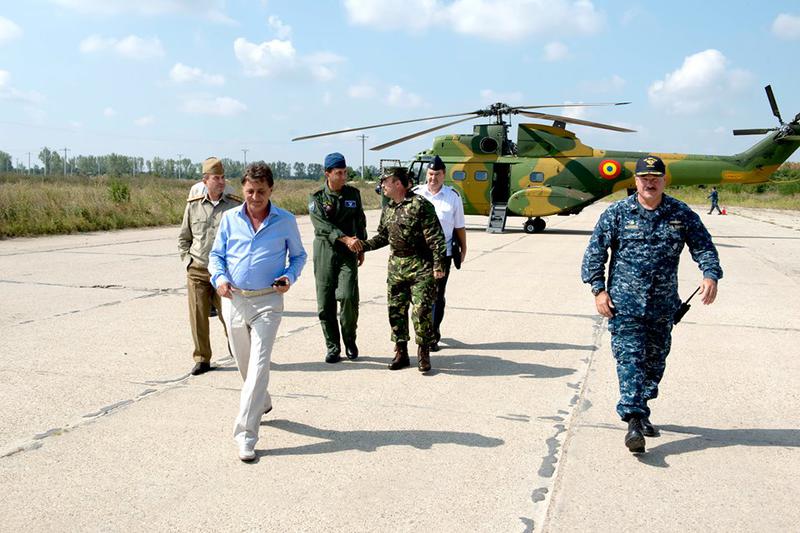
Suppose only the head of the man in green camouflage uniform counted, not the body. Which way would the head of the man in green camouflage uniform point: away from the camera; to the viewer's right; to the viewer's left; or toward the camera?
to the viewer's left

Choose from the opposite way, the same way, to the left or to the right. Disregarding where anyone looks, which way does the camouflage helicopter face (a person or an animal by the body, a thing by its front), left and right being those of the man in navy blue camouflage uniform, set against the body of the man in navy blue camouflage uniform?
to the right

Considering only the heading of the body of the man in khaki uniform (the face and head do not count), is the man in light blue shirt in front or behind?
in front

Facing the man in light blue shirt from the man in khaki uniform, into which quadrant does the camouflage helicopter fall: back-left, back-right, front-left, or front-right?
back-left

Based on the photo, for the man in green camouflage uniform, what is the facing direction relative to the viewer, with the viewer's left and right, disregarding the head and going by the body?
facing the viewer and to the left of the viewer

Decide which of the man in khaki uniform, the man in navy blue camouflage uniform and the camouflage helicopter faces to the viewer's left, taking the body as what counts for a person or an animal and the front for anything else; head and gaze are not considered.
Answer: the camouflage helicopter

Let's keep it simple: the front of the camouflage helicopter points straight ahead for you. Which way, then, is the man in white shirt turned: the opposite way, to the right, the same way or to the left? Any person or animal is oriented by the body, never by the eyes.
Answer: to the left

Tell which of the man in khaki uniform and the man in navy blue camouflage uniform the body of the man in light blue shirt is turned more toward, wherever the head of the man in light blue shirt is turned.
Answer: the man in navy blue camouflage uniform

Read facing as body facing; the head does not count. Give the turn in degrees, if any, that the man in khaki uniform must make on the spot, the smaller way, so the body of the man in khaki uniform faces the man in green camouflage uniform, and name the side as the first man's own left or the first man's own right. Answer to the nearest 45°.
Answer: approximately 90° to the first man's own left

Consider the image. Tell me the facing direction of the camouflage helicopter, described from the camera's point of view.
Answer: facing to the left of the viewer

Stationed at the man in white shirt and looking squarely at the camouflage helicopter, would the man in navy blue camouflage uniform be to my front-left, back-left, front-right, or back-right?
back-right

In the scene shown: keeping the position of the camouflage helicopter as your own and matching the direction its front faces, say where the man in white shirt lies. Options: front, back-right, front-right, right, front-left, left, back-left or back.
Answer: left

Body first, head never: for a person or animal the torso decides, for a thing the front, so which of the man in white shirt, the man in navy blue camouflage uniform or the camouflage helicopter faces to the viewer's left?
the camouflage helicopter
